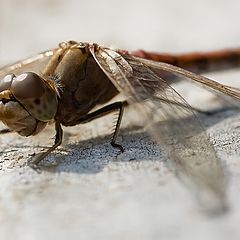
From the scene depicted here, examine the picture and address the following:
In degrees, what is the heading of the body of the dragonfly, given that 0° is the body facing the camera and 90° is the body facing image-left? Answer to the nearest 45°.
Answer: approximately 45°
